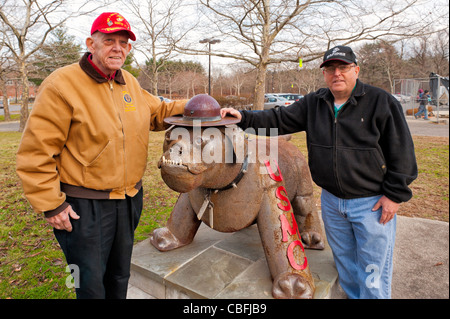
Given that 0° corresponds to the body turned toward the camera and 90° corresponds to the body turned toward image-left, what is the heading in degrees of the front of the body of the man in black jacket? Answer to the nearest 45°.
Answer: approximately 45°

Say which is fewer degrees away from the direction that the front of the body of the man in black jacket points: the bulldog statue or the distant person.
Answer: the bulldog statue

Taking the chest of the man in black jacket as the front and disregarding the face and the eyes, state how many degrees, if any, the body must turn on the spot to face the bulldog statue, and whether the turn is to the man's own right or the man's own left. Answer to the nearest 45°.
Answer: approximately 45° to the man's own right

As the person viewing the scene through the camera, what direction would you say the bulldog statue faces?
facing the viewer and to the left of the viewer

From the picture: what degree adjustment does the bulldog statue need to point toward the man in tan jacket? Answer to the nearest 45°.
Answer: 0° — it already faces them

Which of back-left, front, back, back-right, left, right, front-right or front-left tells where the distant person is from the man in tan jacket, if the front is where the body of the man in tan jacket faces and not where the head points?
left

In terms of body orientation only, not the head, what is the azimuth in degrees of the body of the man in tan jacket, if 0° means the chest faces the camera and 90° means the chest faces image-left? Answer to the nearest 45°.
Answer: approximately 315°
